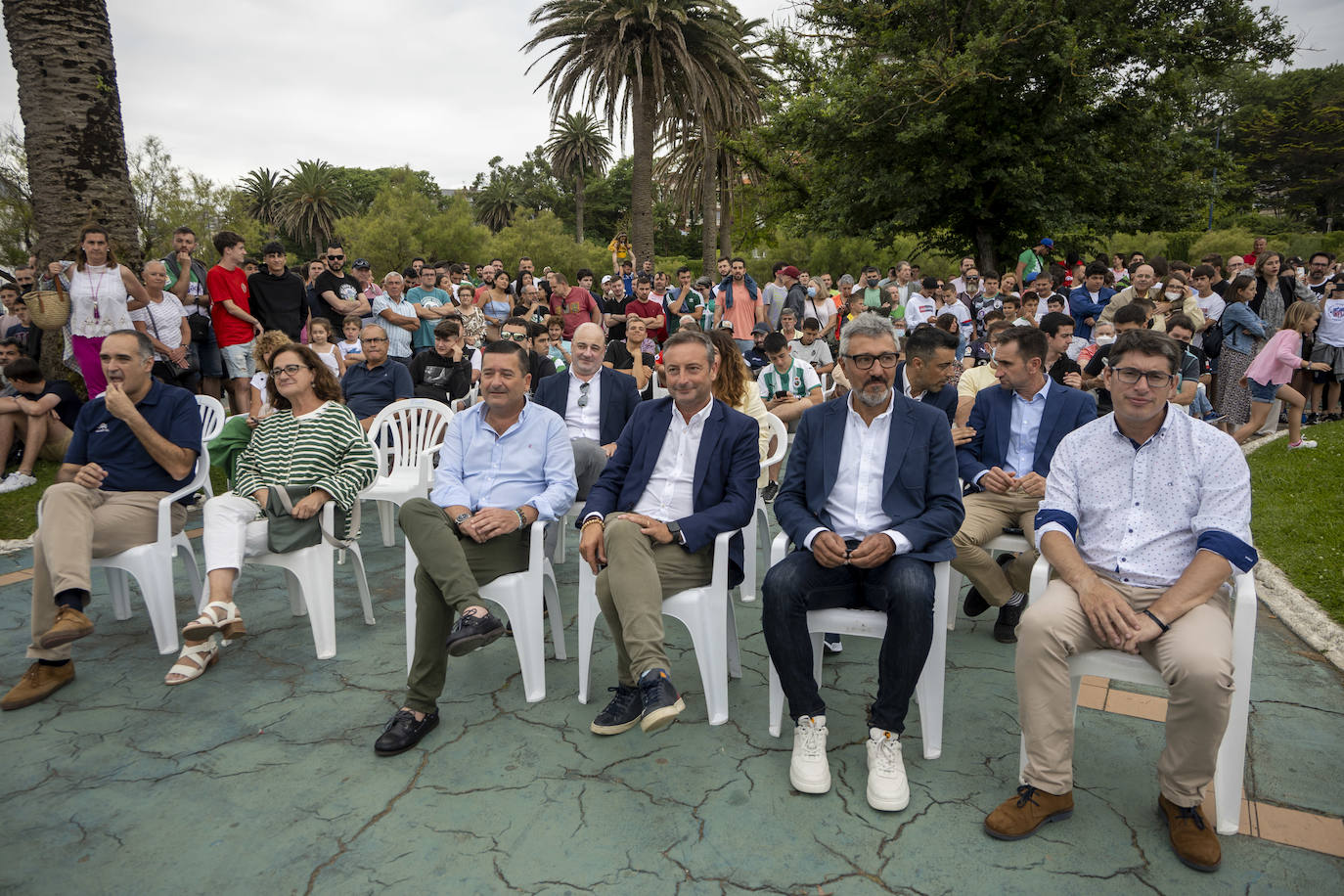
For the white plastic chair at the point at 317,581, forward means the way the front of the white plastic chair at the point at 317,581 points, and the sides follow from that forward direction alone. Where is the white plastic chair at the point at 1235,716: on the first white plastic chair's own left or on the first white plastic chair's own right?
on the first white plastic chair's own left

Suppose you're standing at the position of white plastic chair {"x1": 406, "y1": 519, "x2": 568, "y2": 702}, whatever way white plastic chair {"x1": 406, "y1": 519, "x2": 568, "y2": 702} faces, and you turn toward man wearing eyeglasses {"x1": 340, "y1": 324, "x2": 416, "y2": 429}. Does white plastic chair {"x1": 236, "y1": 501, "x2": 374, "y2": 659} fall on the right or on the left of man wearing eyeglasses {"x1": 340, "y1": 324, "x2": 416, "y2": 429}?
left

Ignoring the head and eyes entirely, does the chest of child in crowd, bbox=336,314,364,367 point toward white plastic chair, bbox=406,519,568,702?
yes

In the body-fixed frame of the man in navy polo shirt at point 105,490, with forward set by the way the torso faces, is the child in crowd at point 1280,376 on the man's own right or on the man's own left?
on the man's own left

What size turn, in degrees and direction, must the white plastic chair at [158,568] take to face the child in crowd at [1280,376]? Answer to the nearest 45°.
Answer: approximately 135° to its left

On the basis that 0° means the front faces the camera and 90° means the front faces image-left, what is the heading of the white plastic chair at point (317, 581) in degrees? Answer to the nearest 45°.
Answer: approximately 45°

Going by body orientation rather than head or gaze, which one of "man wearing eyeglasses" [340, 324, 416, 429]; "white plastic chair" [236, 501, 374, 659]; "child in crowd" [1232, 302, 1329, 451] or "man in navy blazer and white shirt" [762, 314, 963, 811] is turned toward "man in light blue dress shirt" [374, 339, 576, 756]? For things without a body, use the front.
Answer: the man wearing eyeglasses

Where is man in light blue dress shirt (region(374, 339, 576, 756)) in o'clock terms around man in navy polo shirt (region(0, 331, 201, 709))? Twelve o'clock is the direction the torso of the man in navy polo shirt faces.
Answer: The man in light blue dress shirt is roughly at 9 o'clock from the man in navy polo shirt.

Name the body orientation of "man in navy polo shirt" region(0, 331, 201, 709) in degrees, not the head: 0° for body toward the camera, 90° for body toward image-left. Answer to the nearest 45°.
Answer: approximately 45°

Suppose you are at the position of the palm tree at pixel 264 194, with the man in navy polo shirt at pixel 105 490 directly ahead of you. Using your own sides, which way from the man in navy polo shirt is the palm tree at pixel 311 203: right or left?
left
